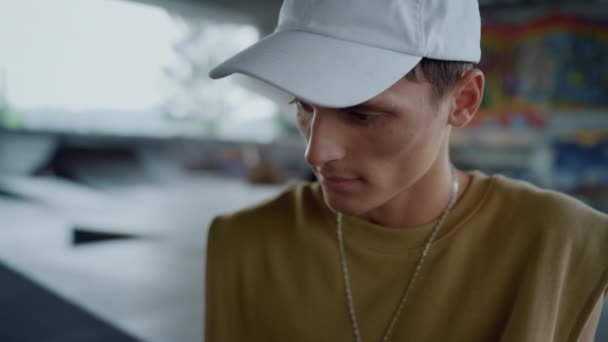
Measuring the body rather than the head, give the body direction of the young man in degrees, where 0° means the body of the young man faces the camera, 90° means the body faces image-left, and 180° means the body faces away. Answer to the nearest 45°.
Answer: approximately 45°
